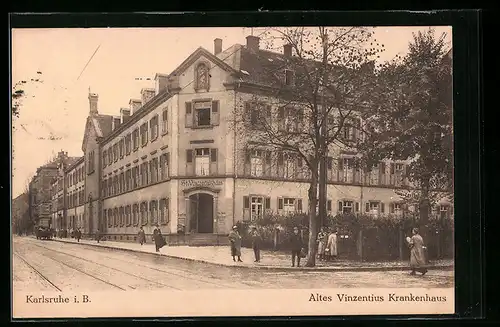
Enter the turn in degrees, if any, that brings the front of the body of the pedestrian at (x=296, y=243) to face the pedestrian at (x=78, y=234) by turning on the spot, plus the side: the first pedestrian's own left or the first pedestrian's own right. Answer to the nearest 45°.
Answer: approximately 90° to the first pedestrian's own right

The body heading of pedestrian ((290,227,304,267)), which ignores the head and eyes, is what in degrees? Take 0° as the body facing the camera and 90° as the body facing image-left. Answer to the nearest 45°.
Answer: approximately 0°

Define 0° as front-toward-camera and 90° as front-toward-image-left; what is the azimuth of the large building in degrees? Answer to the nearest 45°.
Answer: approximately 0°

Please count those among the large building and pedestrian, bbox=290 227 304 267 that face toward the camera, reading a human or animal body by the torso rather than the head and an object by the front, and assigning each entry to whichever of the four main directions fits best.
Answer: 2
